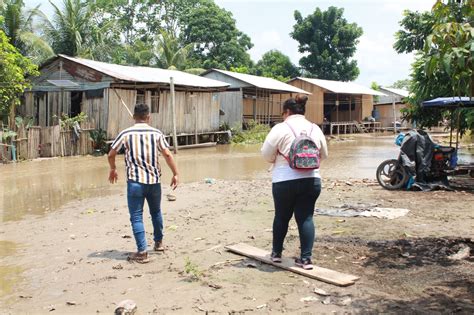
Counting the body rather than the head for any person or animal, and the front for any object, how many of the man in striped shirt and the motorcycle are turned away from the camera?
1

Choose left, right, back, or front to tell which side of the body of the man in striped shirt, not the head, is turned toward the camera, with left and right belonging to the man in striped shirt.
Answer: back

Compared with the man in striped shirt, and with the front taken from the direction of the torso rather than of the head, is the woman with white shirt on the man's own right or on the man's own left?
on the man's own right

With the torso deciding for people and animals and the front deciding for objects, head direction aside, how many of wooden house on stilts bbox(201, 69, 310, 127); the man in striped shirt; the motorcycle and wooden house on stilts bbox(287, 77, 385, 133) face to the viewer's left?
1

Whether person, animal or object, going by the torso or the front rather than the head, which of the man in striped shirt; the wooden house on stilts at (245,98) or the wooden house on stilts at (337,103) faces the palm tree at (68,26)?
the man in striped shirt

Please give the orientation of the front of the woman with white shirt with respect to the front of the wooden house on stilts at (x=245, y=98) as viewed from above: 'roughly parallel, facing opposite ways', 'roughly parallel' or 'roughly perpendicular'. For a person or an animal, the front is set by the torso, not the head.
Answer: roughly parallel, facing opposite ways

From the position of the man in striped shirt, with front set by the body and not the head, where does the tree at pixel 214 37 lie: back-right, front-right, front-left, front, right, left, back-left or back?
front

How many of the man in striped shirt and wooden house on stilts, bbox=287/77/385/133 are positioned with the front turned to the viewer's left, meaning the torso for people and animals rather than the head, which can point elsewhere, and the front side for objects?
0

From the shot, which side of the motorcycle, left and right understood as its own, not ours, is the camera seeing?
left

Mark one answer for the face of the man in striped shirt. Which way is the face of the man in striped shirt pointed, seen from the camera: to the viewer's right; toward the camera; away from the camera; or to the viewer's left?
away from the camera

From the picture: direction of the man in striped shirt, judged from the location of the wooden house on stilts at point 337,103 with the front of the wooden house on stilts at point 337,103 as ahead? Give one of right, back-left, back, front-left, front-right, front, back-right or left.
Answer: front-right

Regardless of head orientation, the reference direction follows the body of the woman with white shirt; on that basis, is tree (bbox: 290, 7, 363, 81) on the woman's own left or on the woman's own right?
on the woman's own right

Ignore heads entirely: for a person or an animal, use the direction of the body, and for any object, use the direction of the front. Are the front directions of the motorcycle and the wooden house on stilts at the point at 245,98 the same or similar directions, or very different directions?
very different directions

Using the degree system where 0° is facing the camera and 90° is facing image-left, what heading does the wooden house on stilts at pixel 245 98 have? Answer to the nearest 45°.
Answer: approximately 315°

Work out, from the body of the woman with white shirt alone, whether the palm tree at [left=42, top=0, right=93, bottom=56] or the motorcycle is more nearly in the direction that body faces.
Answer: the palm tree

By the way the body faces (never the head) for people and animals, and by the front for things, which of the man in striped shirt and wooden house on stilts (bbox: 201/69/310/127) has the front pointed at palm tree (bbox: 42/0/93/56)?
the man in striped shirt

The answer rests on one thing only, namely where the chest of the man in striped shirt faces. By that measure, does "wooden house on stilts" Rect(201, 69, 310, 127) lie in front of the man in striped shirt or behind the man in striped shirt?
in front

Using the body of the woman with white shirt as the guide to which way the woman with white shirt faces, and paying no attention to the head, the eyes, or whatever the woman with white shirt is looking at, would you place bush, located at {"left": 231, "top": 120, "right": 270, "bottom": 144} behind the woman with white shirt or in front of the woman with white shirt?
in front

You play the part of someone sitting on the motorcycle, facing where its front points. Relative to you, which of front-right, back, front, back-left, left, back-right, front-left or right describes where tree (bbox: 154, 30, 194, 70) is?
front-right
